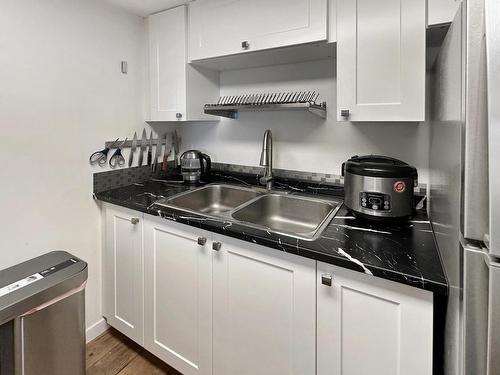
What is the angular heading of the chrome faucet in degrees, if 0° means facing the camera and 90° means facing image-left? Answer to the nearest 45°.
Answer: approximately 45°

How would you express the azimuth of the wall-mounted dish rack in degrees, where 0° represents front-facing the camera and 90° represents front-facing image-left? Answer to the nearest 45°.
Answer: approximately 45°

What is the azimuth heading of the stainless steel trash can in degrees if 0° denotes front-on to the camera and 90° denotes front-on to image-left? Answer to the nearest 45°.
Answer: approximately 315°

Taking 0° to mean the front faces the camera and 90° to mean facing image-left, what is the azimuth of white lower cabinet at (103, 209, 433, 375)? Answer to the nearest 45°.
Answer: approximately 45°

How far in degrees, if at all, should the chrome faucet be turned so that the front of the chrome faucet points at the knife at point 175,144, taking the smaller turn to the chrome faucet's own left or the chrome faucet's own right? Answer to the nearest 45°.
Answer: approximately 90° to the chrome faucet's own right

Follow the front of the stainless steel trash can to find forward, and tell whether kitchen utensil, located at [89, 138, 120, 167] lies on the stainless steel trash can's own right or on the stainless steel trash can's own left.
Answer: on the stainless steel trash can's own left
